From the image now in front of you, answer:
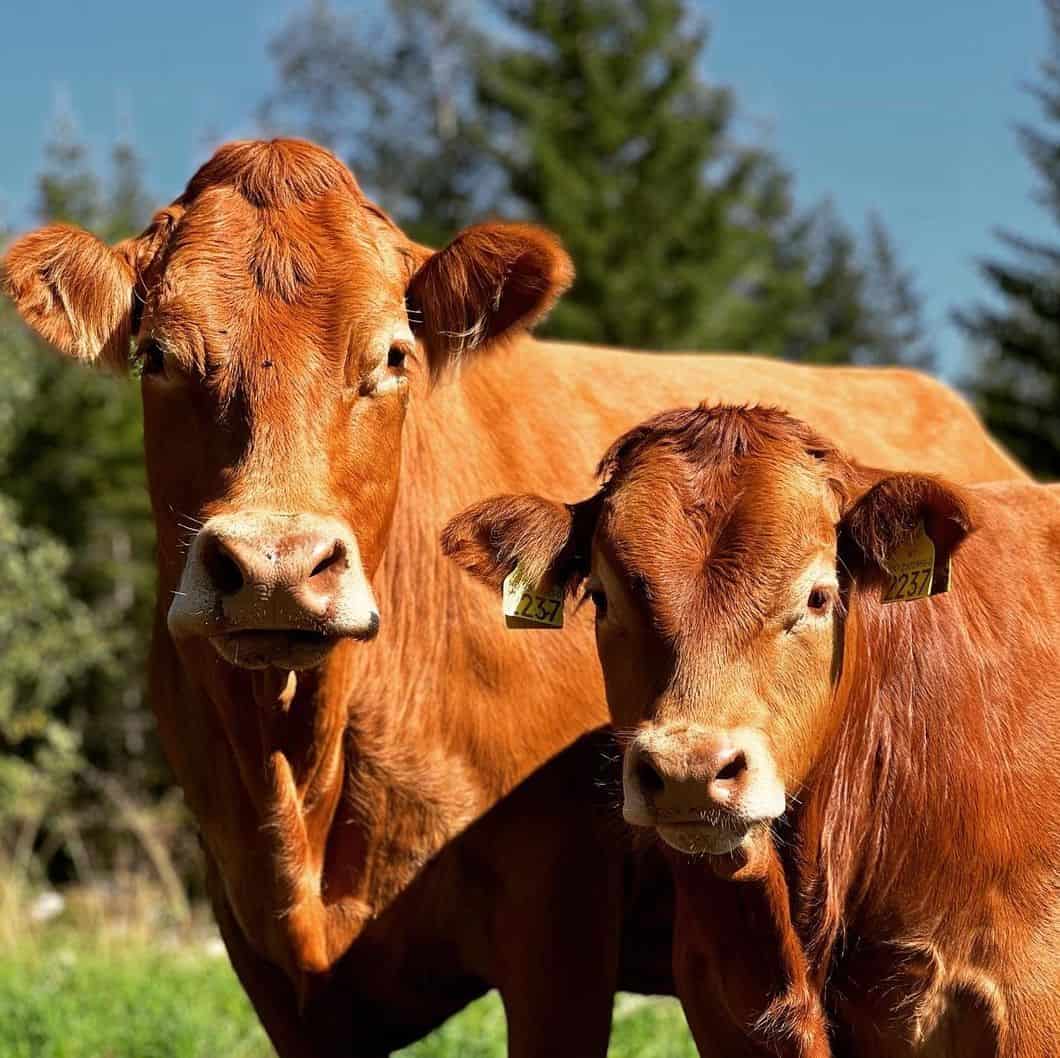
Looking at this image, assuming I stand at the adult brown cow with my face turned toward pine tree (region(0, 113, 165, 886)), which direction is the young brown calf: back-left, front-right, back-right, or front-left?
back-right

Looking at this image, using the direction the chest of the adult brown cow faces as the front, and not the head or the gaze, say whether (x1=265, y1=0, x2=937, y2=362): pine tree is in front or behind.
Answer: behind

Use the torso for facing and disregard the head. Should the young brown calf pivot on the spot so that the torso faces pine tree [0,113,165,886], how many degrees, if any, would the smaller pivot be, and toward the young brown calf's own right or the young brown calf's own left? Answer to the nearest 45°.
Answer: approximately 90° to the young brown calf's own right

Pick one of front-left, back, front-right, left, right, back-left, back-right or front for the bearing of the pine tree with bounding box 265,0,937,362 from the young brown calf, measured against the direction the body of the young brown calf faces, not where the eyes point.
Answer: back-right

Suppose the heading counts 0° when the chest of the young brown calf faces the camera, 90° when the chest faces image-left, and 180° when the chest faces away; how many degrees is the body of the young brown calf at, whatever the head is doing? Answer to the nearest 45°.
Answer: approximately 45°

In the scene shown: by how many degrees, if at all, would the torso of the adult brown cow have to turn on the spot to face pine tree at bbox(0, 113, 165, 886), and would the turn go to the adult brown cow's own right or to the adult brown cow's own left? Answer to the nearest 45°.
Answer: approximately 135° to the adult brown cow's own right

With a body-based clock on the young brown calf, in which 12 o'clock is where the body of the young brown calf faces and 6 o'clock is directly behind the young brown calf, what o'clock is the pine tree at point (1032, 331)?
The pine tree is roughly at 5 o'clock from the young brown calf.

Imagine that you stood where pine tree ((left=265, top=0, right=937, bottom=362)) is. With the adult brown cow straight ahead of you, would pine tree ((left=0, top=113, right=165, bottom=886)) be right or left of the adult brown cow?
right

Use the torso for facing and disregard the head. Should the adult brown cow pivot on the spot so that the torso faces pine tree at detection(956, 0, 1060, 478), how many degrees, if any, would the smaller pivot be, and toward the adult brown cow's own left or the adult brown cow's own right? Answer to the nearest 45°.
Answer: approximately 135° to the adult brown cow's own right
